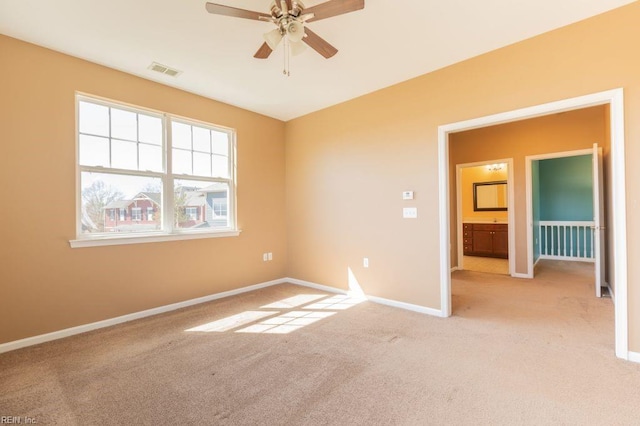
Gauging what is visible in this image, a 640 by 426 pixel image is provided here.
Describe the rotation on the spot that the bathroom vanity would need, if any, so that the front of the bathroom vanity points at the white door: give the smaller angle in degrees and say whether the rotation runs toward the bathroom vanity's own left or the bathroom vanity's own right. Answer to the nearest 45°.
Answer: approximately 45° to the bathroom vanity's own left

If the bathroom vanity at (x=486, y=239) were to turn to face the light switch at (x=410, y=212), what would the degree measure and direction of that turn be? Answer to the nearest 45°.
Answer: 0° — it already faces it

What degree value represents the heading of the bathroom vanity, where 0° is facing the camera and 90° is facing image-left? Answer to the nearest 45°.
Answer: approximately 0°

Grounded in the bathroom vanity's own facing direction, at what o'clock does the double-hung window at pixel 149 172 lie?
The double-hung window is roughly at 1 o'clock from the bathroom vanity.

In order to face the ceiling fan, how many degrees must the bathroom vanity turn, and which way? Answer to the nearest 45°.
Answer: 0° — it already faces it
